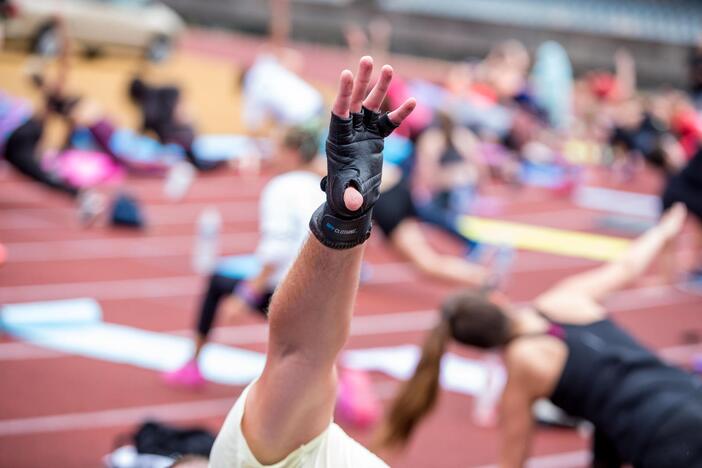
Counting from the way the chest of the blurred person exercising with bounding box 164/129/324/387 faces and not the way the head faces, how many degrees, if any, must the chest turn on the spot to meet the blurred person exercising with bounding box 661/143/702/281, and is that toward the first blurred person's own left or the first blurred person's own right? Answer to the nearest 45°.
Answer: approximately 135° to the first blurred person's own right
